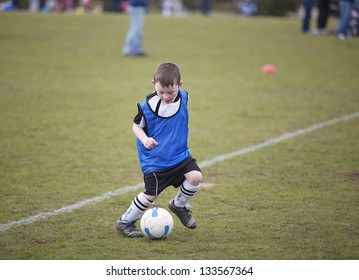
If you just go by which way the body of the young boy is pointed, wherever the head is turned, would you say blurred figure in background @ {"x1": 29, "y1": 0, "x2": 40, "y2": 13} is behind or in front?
behind

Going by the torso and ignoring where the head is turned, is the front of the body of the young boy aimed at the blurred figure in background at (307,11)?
no

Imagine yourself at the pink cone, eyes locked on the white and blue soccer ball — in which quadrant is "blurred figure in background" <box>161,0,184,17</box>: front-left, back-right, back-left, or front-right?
back-right

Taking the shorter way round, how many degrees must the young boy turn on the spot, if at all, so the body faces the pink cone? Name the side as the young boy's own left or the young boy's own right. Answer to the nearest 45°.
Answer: approximately 135° to the young boy's own left

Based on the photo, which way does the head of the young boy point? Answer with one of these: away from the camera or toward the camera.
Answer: toward the camera

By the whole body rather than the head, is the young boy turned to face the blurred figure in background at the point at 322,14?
no

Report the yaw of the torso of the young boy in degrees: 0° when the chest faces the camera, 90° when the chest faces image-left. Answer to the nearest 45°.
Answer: approximately 315°

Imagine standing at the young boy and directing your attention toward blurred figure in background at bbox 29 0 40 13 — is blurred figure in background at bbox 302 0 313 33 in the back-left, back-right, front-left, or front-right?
front-right

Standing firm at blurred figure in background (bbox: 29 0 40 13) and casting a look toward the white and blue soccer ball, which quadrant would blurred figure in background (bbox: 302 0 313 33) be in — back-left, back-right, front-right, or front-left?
front-left

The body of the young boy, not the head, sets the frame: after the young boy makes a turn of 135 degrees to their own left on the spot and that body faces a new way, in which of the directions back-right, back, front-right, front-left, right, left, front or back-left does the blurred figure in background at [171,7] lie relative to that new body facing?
front

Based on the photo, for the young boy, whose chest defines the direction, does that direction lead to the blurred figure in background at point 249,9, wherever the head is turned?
no
